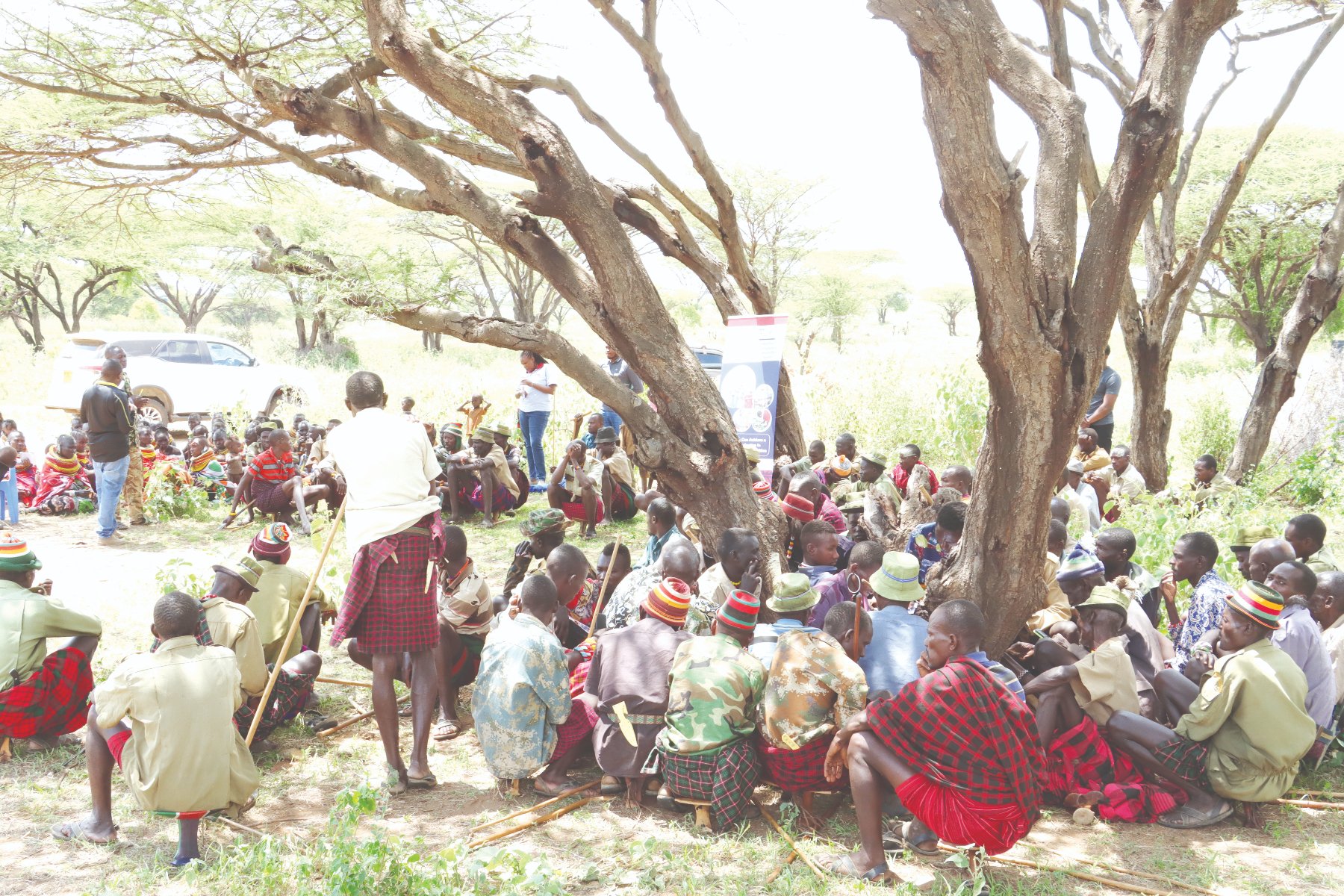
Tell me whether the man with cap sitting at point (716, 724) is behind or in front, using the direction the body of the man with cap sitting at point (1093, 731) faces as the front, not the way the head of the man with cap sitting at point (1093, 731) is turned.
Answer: in front

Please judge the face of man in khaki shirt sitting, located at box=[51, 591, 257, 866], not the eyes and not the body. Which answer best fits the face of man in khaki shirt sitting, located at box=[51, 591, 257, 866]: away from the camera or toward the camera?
away from the camera

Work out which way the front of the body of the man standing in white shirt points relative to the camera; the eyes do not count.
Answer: away from the camera

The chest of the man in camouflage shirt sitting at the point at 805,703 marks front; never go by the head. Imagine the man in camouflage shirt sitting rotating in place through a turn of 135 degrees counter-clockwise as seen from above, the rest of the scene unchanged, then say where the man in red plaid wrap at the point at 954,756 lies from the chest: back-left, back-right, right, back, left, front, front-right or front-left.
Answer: back-left

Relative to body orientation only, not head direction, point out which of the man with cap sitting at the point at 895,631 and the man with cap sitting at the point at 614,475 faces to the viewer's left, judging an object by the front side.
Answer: the man with cap sitting at the point at 614,475

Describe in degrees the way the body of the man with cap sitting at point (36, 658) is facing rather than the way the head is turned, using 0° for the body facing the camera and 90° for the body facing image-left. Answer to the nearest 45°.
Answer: approximately 225°

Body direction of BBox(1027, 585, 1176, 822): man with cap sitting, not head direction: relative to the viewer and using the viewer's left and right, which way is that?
facing to the left of the viewer

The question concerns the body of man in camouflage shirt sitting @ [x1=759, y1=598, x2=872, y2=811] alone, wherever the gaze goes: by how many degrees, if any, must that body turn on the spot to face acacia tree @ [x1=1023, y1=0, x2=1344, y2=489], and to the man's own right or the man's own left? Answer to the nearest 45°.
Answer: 0° — they already face it

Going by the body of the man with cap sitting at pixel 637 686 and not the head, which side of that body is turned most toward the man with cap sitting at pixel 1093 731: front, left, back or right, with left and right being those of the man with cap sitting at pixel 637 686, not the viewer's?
right

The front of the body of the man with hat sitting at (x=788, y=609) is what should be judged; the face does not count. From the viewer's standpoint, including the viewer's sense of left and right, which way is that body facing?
facing away from the viewer

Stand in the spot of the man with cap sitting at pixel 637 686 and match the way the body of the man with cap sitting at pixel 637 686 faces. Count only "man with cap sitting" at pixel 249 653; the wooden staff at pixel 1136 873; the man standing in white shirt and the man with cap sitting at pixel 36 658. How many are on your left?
3

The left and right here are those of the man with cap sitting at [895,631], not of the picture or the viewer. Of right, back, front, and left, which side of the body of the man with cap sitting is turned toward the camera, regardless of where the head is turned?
back

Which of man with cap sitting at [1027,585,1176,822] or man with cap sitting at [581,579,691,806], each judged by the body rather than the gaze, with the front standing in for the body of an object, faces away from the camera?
man with cap sitting at [581,579,691,806]

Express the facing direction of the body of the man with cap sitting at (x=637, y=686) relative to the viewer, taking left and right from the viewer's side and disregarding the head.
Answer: facing away from the viewer

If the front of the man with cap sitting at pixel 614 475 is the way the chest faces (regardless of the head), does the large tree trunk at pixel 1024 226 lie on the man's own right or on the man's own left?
on the man's own left
